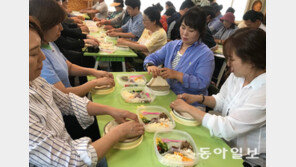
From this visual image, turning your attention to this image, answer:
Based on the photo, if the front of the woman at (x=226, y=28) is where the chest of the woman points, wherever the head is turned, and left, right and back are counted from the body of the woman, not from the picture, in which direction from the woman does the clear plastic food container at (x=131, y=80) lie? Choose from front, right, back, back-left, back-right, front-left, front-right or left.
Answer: front-left

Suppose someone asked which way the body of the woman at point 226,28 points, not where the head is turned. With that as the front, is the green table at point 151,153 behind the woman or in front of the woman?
in front

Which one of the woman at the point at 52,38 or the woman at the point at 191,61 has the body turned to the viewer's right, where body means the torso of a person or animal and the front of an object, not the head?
the woman at the point at 52,38

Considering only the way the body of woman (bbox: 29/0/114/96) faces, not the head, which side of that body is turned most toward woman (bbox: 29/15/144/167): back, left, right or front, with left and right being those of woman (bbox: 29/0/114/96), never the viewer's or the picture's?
right

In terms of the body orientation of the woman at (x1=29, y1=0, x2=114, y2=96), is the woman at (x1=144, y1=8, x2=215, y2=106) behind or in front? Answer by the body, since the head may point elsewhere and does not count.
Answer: in front

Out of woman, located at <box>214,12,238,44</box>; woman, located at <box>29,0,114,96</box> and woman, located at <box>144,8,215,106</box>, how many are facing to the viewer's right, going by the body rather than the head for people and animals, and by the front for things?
1

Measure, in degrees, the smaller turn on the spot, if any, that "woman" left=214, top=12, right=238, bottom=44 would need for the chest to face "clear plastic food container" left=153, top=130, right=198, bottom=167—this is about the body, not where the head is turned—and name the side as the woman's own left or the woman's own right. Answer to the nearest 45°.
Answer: approximately 45° to the woman's own left

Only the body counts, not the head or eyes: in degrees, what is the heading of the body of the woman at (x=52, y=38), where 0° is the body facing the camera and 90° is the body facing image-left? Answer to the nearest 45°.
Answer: approximately 270°
